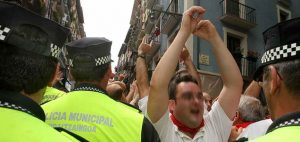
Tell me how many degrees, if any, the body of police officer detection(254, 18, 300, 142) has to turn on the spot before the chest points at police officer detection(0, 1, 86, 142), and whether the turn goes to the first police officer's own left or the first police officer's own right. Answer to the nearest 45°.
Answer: approximately 90° to the first police officer's own left

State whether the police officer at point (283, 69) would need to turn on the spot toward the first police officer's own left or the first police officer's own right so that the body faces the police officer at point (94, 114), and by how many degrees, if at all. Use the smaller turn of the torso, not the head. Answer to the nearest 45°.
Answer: approximately 45° to the first police officer's own left

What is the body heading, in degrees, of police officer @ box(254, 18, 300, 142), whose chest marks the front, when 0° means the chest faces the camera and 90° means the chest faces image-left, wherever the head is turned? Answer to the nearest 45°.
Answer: approximately 135°

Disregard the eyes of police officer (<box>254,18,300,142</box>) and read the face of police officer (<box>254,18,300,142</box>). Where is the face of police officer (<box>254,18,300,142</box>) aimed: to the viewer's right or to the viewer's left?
to the viewer's left
